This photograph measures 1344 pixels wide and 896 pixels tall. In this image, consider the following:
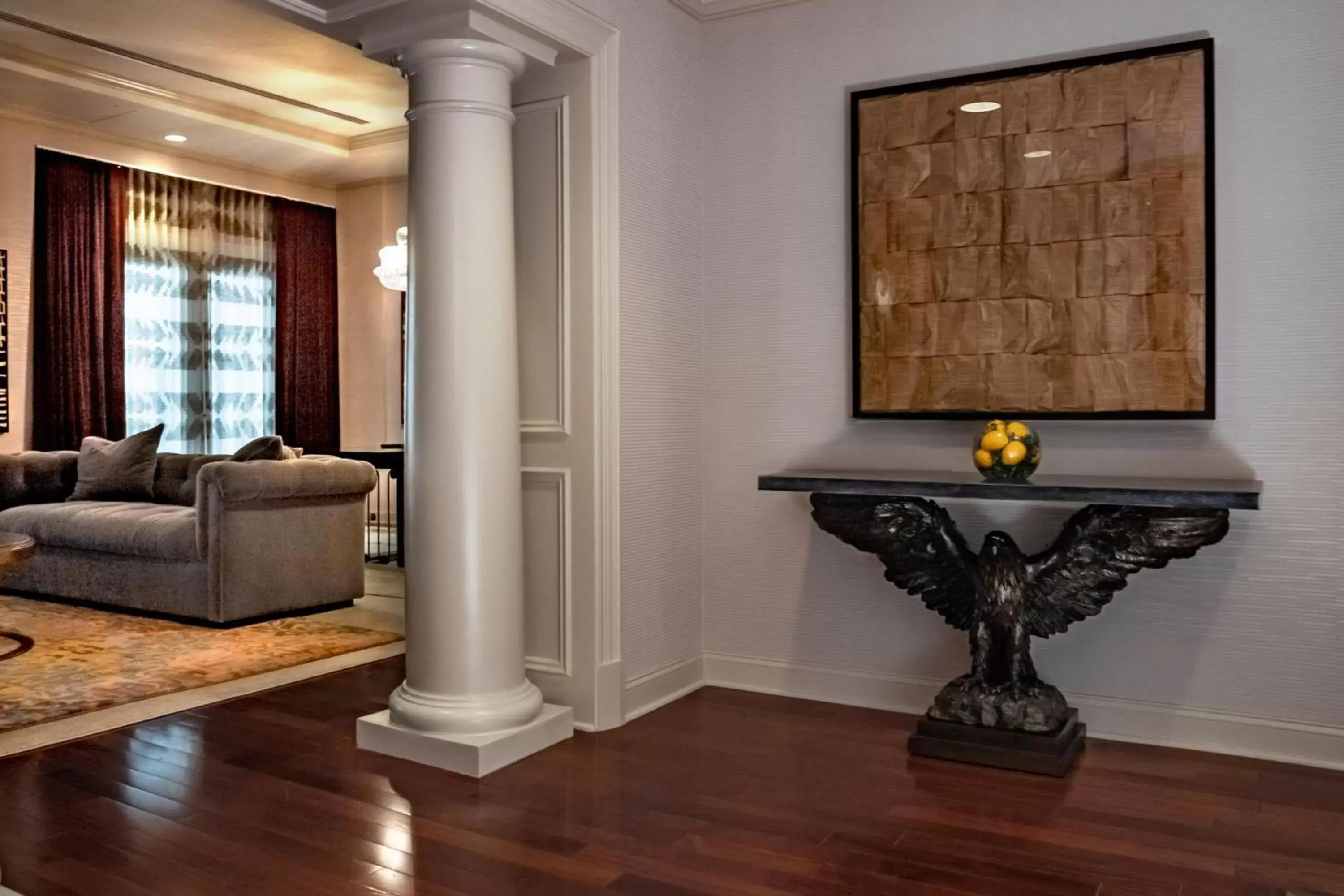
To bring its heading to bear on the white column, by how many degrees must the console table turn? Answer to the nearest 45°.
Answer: approximately 90° to its right

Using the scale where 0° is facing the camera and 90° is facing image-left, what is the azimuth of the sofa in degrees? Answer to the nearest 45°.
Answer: approximately 45°

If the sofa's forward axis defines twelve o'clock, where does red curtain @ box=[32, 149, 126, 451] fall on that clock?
The red curtain is roughly at 4 o'clock from the sofa.

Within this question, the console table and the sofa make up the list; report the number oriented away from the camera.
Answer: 0

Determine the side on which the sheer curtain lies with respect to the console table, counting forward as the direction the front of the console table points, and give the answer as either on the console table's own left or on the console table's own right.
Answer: on the console table's own right

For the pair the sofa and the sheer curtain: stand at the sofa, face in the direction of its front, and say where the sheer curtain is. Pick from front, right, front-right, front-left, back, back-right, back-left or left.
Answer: back-right

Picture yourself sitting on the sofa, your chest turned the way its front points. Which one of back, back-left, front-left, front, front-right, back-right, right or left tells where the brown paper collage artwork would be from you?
left

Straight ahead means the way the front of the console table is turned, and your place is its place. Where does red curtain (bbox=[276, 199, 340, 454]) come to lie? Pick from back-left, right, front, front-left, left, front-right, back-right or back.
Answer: back-right

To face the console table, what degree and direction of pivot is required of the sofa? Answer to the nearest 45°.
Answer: approximately 90° to its left

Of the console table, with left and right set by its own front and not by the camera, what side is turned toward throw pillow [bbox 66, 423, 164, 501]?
right
